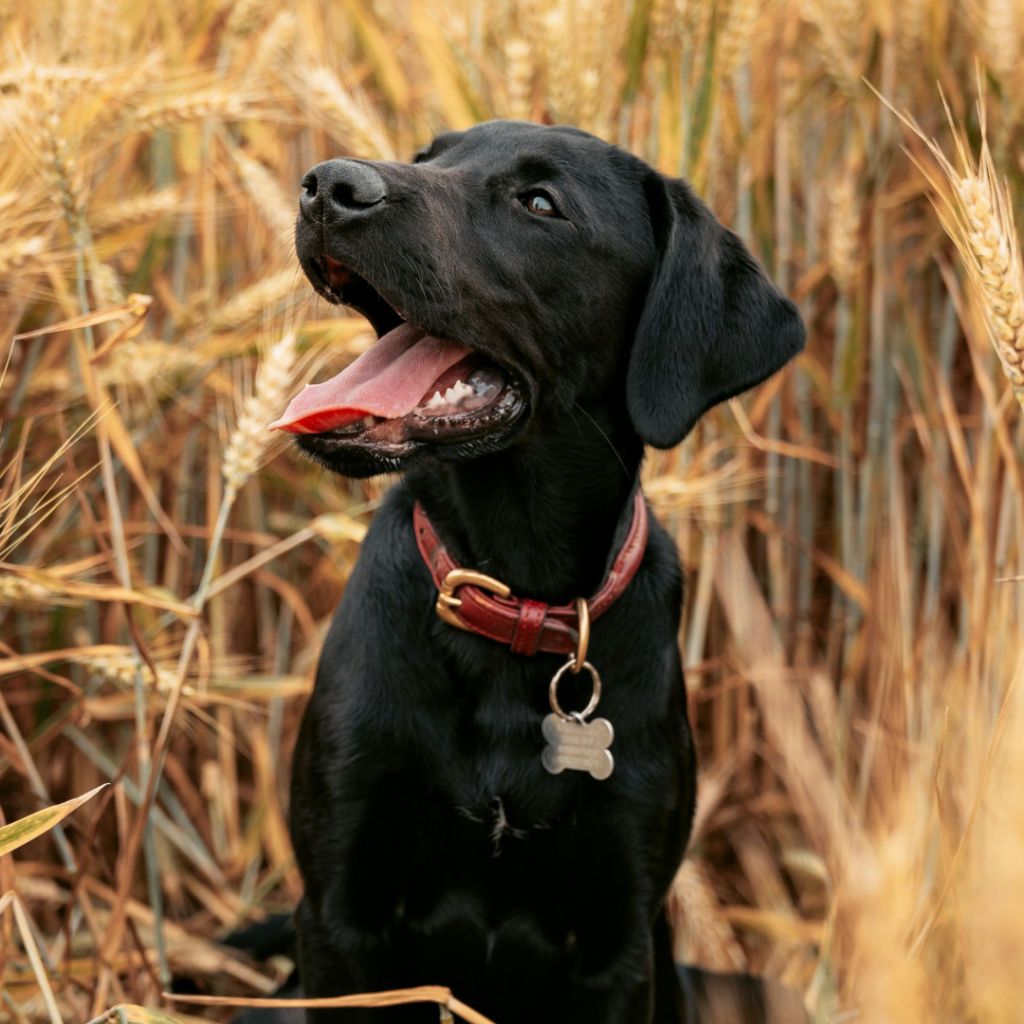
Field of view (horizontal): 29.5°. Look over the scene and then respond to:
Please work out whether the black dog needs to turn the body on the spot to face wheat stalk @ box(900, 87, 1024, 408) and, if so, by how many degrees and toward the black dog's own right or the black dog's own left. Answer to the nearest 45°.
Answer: approximately 45° to the black dog's own left

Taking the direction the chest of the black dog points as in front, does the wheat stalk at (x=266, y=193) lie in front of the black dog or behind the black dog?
behind

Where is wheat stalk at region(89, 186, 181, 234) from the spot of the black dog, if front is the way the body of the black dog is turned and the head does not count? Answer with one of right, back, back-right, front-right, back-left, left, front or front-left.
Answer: back-right

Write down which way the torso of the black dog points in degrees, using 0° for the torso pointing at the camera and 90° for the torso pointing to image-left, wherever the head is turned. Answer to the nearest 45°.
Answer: approximately 0°

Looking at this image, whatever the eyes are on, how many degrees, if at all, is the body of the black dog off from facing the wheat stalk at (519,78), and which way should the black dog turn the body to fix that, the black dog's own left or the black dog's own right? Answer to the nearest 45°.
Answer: approximately 180°

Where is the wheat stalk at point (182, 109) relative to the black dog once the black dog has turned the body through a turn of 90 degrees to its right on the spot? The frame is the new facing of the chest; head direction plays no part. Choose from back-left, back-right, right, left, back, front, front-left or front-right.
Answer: front-right

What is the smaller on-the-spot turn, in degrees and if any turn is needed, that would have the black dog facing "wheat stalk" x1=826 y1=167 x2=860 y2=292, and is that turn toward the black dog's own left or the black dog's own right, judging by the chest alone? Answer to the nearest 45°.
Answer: approximately 135° to the black dog's own left

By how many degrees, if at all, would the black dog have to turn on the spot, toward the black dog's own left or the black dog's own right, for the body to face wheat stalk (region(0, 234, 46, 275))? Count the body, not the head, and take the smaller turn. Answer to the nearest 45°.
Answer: approximately 90° to the black dog's own right
